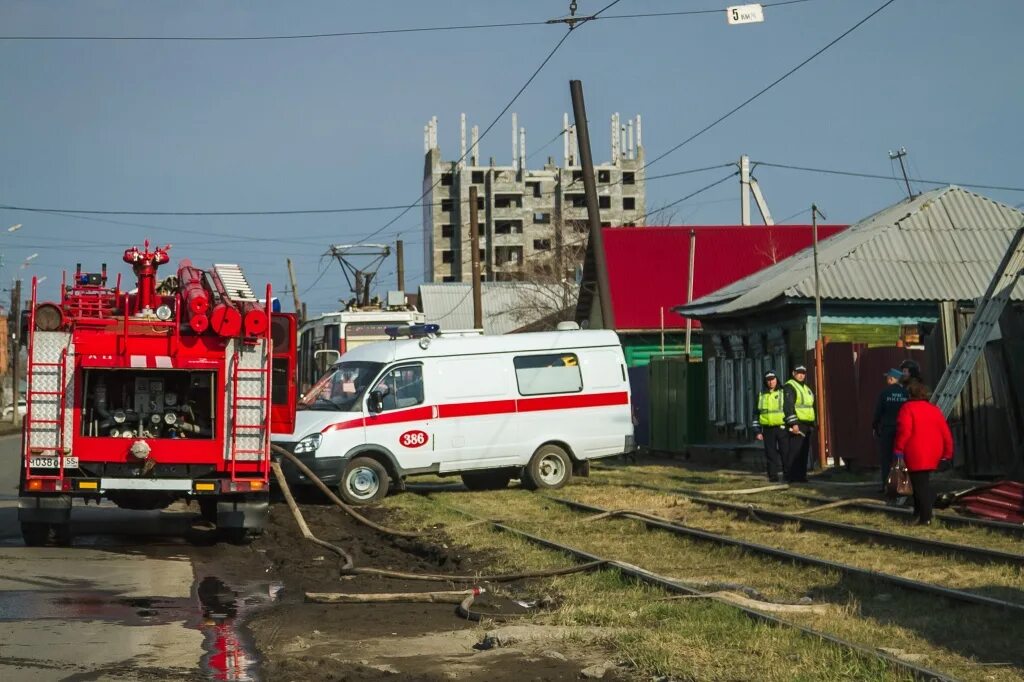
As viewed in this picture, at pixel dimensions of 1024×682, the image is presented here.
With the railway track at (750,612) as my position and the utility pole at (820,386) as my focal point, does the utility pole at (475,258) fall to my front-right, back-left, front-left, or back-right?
front-left

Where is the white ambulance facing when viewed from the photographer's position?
facing the viewer and to the left of the viewer

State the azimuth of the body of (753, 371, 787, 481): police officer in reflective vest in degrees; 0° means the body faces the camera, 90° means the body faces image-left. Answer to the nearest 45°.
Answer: approximately 0°

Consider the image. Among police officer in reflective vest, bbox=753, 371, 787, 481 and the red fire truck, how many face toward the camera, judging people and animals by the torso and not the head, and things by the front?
1

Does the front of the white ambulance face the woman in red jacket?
no

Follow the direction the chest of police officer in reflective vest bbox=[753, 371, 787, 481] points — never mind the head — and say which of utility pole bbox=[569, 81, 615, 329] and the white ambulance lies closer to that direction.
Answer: the white ambulance

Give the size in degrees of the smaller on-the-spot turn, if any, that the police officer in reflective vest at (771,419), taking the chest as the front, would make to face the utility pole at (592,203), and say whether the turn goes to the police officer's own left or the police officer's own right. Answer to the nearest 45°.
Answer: approximately 135° to the police officer's own right

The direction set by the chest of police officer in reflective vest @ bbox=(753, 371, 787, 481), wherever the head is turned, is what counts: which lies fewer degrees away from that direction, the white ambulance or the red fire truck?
the red fire truck

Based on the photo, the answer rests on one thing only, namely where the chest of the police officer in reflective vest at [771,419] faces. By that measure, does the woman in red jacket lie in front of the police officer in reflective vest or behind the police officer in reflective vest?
in front

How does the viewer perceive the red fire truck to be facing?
facing away from the viewer

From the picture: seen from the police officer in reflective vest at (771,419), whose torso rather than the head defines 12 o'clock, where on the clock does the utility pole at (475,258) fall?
The utility pole is roughly at 5 o'clock from the police officer in reflective vest.

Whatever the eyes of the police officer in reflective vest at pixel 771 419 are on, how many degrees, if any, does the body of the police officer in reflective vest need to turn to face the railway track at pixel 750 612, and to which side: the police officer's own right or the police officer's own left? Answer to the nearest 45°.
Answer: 0° — they already face it

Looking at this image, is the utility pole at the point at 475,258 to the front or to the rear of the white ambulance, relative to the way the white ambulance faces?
to the rear

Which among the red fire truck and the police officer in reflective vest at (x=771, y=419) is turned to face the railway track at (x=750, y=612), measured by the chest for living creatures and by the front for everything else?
the police officer in reflective vest

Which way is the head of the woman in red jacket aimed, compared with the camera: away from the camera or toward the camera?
away from the camera

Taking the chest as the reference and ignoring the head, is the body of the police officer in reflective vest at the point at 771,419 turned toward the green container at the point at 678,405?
no

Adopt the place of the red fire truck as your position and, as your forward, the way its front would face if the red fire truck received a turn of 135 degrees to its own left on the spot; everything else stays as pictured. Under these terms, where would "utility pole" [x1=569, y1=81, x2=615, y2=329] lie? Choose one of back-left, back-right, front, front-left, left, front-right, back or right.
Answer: back

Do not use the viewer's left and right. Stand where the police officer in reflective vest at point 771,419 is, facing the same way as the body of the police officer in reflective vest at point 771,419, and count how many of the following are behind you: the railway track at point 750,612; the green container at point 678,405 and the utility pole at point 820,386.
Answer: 2

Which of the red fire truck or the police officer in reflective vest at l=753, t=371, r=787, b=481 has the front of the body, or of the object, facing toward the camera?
the police officer in reflective vest

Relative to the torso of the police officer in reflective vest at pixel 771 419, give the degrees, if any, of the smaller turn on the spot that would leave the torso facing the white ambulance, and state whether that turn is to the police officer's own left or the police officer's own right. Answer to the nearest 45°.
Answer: approximately 90° to the police officer's own right
